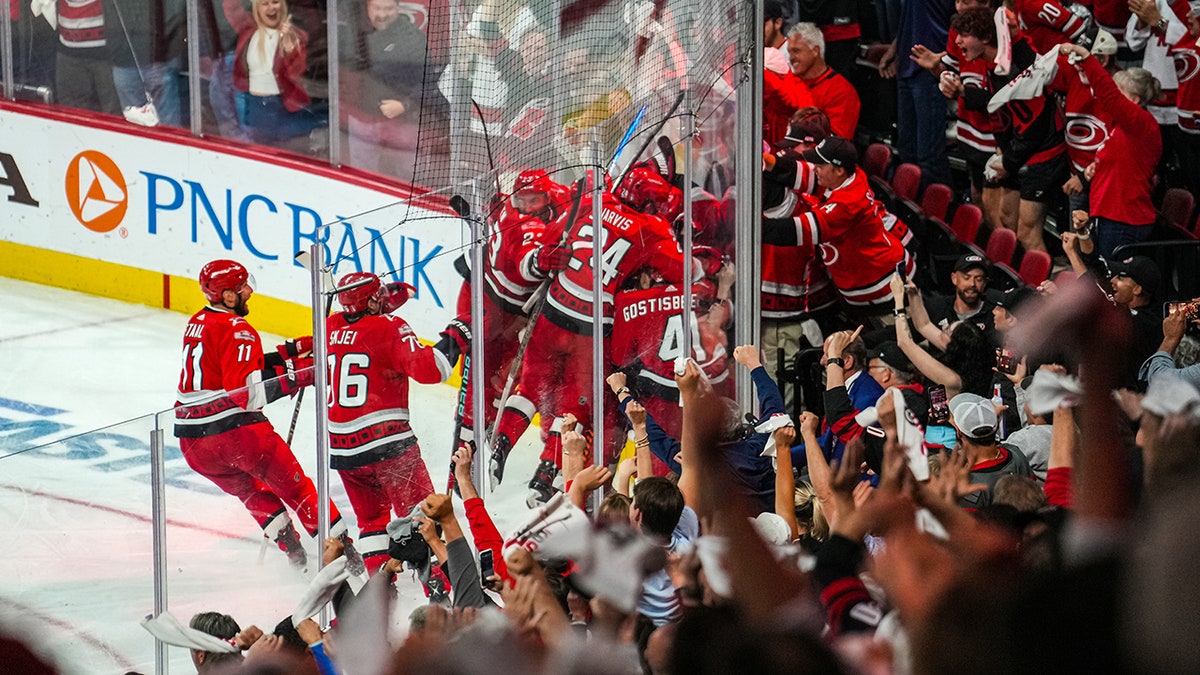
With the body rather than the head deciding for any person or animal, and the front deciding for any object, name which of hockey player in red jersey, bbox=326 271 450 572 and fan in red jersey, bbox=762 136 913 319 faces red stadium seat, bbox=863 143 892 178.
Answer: the hockey player in red jersey

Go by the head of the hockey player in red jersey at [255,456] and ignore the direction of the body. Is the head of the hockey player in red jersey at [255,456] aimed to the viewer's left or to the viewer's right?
to the viewer's right

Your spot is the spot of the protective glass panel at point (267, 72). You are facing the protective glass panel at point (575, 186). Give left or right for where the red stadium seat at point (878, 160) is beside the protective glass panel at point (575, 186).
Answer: left

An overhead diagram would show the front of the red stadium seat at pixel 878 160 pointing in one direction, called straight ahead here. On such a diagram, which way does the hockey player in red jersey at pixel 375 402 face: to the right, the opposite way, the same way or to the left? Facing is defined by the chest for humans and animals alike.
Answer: the opposite way

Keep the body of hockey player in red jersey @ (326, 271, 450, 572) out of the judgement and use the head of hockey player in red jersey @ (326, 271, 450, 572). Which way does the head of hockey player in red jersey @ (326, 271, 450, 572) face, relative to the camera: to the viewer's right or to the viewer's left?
to the viewer's right

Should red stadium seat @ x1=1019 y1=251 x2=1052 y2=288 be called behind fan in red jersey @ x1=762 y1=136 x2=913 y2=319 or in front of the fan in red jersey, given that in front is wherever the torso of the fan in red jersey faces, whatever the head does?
behind

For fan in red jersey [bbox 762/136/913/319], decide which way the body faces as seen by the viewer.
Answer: to the viewer's left

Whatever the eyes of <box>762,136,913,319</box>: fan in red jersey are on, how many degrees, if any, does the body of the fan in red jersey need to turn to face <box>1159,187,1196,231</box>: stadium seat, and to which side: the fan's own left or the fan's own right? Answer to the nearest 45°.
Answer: approximately 180°
